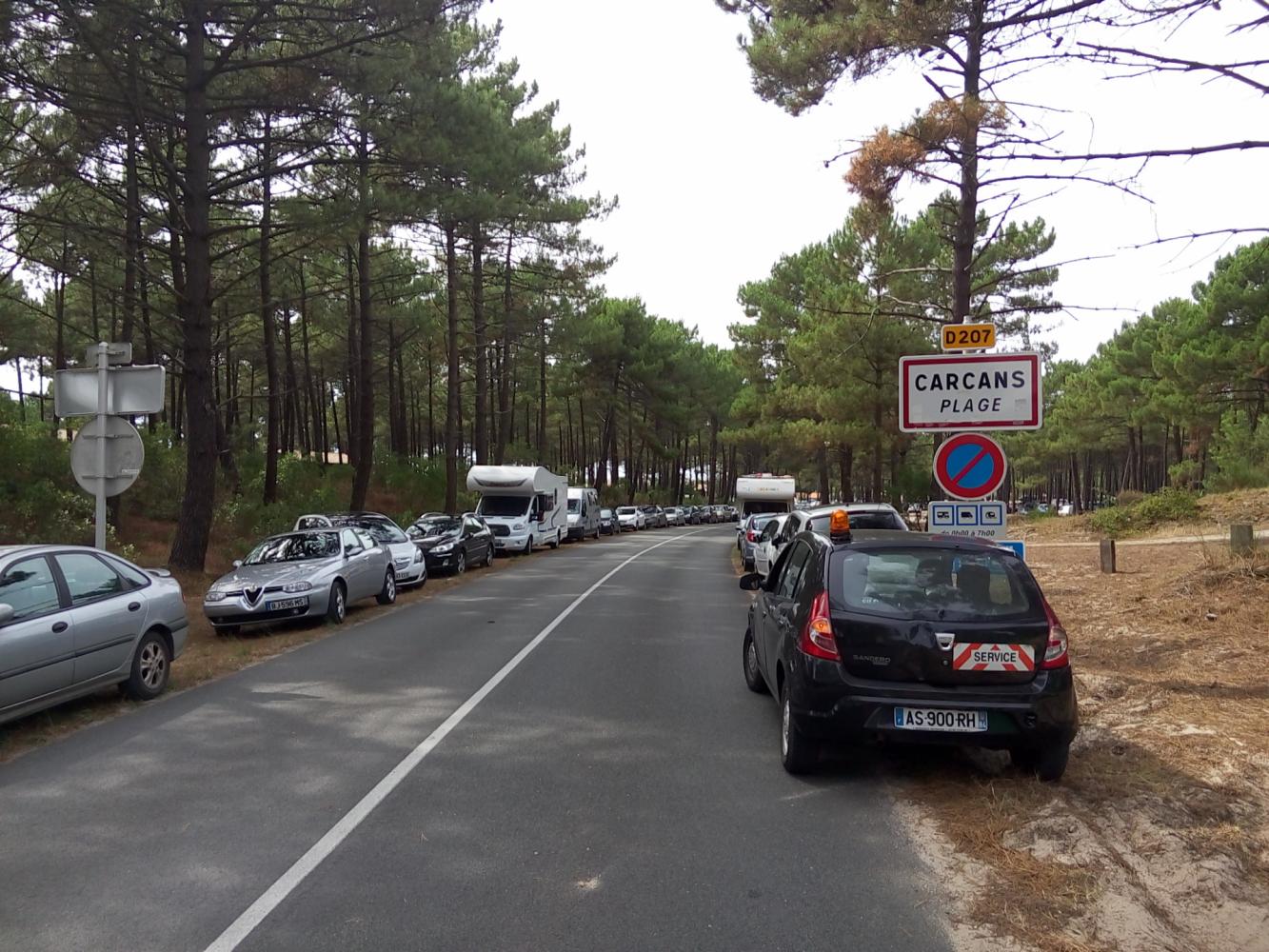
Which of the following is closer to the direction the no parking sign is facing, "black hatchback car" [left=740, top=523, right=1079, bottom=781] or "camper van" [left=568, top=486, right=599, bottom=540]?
the black hatchback car

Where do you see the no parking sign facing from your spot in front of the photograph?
facing the viewer

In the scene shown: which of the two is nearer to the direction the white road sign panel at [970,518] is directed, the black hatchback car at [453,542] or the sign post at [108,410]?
the sign post

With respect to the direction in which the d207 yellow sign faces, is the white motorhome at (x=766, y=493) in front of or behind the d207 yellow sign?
behind

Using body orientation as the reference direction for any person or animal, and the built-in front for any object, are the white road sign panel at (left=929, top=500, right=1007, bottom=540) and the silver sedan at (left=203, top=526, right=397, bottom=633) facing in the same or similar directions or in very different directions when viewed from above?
same or similar directions

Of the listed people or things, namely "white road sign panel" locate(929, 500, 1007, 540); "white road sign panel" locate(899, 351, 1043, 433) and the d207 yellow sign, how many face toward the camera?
3

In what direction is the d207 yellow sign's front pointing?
toward the camera

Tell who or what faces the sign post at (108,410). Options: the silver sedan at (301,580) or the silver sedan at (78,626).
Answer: the silver sedan at (301,580)

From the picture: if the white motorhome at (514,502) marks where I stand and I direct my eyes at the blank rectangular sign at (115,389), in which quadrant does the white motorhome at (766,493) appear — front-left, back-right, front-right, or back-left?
back-left

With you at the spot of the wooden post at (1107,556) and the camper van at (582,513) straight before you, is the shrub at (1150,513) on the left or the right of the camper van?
right

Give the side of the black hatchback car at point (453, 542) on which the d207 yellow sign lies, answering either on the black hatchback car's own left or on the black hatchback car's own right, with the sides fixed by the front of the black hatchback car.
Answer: on the black hatchback car's own left

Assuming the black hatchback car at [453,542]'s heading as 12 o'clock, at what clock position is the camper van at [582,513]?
The camper van is roughly at 5 o'clock from the black hatchback car.

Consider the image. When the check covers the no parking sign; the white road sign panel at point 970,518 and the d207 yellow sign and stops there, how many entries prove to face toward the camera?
3

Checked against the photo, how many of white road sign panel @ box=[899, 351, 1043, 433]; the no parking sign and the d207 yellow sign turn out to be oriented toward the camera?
3

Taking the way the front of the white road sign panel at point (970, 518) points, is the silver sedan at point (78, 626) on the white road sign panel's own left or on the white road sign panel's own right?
on the white road sign panel's own right

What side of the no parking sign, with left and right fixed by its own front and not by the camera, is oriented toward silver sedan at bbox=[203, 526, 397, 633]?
right

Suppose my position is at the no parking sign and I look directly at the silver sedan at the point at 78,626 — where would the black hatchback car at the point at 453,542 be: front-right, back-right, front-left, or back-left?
front-right

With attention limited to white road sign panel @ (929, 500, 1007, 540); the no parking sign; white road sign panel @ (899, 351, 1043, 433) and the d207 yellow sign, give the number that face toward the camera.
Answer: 4

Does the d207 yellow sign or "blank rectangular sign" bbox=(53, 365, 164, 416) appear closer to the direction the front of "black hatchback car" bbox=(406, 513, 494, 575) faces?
the blank rectangular sign
